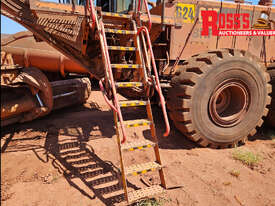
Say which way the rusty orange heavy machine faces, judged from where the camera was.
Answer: facing the viewer and to the left of the viewer

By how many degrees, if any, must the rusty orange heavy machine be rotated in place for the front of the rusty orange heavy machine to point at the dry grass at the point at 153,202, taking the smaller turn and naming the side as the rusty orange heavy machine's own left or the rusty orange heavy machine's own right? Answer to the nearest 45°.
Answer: approximately 45° to the rusty orange heavy machine's own left

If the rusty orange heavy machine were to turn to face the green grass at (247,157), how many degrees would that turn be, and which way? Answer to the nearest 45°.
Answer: approximately 90° to its left
